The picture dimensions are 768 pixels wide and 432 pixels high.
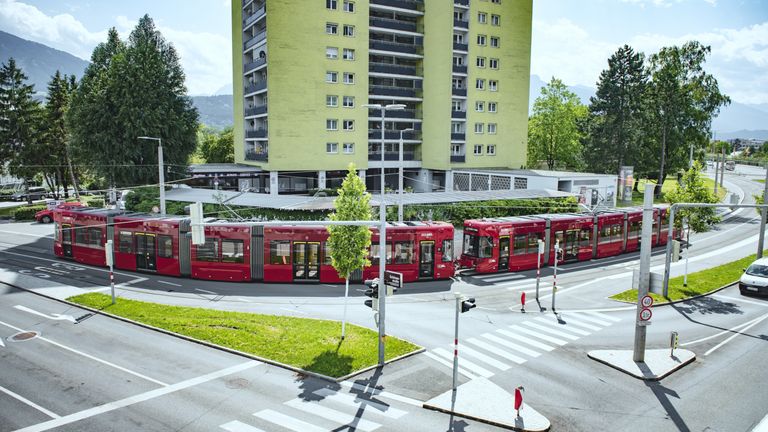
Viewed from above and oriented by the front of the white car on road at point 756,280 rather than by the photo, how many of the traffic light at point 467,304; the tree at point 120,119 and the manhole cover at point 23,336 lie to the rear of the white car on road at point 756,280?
0

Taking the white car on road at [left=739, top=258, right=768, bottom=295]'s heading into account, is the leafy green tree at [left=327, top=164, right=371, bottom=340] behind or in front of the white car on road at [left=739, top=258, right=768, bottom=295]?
in front

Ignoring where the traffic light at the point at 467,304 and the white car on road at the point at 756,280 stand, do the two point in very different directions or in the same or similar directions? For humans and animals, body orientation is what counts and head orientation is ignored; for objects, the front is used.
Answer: very different directions

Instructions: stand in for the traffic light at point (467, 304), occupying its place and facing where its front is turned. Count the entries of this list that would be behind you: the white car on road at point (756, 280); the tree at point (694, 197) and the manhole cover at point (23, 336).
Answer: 1

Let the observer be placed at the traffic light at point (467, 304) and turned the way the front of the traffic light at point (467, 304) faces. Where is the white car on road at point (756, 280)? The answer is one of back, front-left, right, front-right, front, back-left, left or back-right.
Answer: front-left

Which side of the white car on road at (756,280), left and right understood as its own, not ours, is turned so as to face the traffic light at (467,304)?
front

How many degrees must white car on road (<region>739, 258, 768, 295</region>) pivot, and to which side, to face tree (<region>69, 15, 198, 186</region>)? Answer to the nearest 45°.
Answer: approximately 45° to its right

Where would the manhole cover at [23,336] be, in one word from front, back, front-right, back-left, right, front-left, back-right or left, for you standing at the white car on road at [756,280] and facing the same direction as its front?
front
